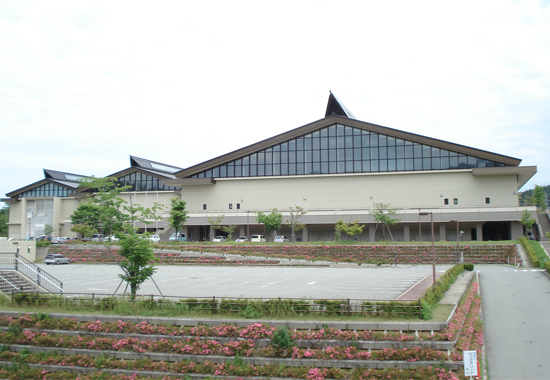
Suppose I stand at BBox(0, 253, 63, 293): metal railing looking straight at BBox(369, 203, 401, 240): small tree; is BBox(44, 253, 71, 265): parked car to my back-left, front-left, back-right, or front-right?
front-left

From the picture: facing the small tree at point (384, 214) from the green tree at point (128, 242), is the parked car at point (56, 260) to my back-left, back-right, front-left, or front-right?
front-left

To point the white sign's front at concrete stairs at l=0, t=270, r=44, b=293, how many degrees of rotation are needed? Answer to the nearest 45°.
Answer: approximately 90° to its right

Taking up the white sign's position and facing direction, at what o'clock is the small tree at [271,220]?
The small tree is roughly at 5 o'clock from the white sign.

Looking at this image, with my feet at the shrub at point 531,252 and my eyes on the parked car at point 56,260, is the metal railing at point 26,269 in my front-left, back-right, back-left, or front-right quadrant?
front-left

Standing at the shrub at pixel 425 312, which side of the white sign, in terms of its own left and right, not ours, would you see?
back

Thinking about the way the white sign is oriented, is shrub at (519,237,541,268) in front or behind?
behind

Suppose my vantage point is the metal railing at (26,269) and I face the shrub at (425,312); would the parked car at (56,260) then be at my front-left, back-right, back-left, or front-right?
back-left

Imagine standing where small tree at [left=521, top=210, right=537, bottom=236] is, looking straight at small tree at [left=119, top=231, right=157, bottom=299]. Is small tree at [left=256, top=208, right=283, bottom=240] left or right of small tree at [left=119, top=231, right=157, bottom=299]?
right

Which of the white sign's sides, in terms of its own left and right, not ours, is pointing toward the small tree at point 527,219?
back

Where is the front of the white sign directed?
toward the camera

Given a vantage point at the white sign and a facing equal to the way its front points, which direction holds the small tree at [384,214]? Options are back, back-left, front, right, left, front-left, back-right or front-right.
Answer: back

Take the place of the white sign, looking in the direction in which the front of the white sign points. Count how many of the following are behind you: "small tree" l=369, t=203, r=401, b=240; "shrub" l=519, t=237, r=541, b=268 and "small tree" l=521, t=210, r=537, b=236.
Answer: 3
